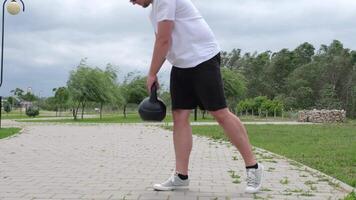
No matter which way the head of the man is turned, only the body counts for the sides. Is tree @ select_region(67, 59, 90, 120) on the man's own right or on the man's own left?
on the man's own right

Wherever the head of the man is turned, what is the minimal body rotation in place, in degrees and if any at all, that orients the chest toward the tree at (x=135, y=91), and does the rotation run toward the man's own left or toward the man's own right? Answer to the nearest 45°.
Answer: approximately 90° to the man's own right

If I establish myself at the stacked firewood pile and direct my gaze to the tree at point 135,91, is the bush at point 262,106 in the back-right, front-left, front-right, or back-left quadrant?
front-right

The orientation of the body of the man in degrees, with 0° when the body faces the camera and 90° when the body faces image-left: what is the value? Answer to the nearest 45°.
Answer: approximately 90°

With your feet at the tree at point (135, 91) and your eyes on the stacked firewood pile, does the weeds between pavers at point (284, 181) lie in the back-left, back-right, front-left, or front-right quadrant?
front-right
